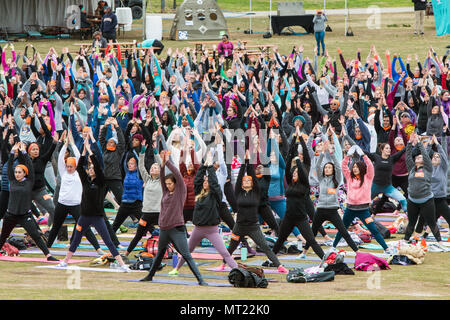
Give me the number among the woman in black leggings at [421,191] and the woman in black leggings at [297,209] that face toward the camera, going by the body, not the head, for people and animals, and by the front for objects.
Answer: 2

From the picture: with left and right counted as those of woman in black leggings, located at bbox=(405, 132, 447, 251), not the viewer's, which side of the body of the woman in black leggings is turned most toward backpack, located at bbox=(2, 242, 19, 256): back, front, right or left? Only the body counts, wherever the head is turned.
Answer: right

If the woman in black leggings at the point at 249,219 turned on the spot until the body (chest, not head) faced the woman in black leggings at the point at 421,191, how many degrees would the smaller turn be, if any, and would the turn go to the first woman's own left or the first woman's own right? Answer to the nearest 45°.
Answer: approximately 135° to the first woman's own left

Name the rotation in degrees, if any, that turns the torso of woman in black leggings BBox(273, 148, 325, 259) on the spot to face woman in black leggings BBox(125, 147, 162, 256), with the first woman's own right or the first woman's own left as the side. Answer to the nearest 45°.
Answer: approximately 90° to the first woman's own right

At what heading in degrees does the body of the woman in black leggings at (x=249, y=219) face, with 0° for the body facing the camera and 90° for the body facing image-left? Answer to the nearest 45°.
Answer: approximately 0°

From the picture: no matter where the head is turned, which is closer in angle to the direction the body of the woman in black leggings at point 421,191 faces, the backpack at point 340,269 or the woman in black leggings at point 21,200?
the backpack
